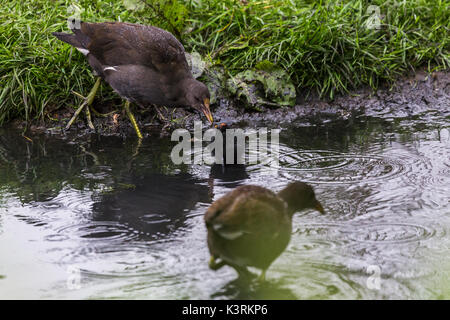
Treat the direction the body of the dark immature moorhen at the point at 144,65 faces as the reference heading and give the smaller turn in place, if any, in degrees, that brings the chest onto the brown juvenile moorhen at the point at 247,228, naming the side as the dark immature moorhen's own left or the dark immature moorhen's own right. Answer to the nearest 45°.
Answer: approximately 90° to the dark immature moorhen's own right

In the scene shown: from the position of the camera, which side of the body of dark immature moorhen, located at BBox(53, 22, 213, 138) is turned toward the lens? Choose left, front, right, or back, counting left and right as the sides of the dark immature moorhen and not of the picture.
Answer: right
